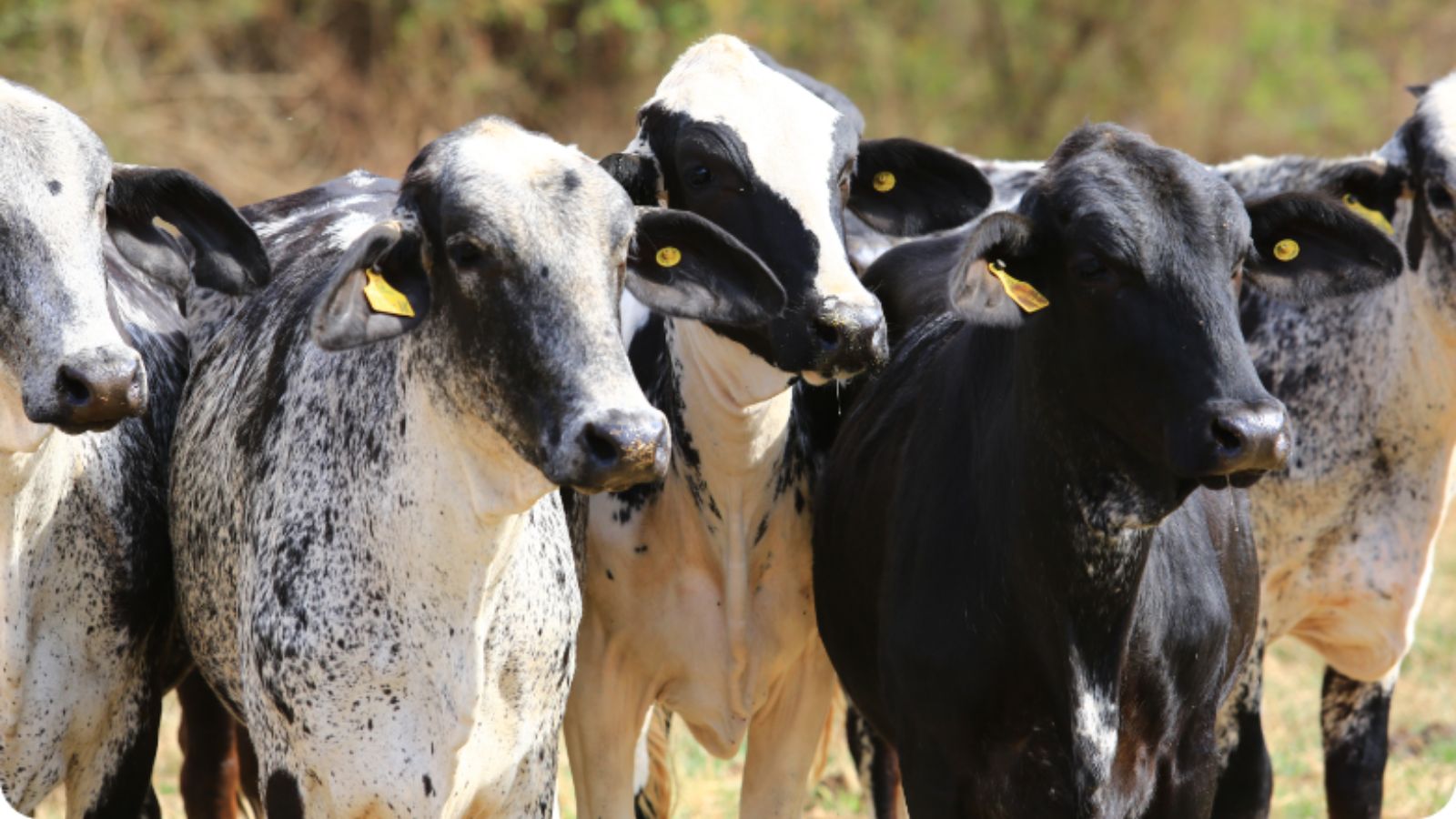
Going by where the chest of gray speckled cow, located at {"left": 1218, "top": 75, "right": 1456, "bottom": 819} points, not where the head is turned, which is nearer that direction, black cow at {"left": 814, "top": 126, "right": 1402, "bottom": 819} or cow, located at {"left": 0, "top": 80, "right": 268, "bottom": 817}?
the black cow

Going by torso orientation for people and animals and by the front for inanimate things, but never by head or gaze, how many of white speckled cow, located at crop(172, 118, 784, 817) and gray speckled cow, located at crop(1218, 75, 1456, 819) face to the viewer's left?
0

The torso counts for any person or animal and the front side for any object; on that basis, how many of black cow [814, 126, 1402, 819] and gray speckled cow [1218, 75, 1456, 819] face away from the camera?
0

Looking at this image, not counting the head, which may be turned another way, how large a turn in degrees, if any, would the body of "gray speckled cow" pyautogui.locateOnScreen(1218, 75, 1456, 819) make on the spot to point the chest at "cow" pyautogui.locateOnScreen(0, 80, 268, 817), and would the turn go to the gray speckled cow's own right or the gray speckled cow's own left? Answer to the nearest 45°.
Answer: approximately 90° to the gray speckled cow's own right

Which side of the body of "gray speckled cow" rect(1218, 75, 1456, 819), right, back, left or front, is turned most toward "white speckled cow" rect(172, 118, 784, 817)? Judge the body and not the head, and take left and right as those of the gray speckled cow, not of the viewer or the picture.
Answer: right

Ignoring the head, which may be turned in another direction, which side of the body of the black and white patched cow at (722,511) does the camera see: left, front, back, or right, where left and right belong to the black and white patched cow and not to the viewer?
front

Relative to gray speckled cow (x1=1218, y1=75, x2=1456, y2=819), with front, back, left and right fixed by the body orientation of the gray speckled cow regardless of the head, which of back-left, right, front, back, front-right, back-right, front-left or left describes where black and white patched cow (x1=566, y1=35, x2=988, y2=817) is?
right

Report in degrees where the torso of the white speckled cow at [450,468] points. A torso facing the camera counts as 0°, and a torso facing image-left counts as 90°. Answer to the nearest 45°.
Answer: approximately 315°

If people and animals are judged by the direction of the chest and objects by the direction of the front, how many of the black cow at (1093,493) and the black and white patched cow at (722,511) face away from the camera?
0

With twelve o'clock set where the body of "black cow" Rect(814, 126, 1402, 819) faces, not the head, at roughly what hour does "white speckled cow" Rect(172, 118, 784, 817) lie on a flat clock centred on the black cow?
The white speckled cow is roughly at 4 o'clock from the black cow.

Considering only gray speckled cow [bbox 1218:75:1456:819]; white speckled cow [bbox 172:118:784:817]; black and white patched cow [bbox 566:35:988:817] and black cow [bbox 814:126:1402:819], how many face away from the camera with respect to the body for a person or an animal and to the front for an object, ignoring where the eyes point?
0
